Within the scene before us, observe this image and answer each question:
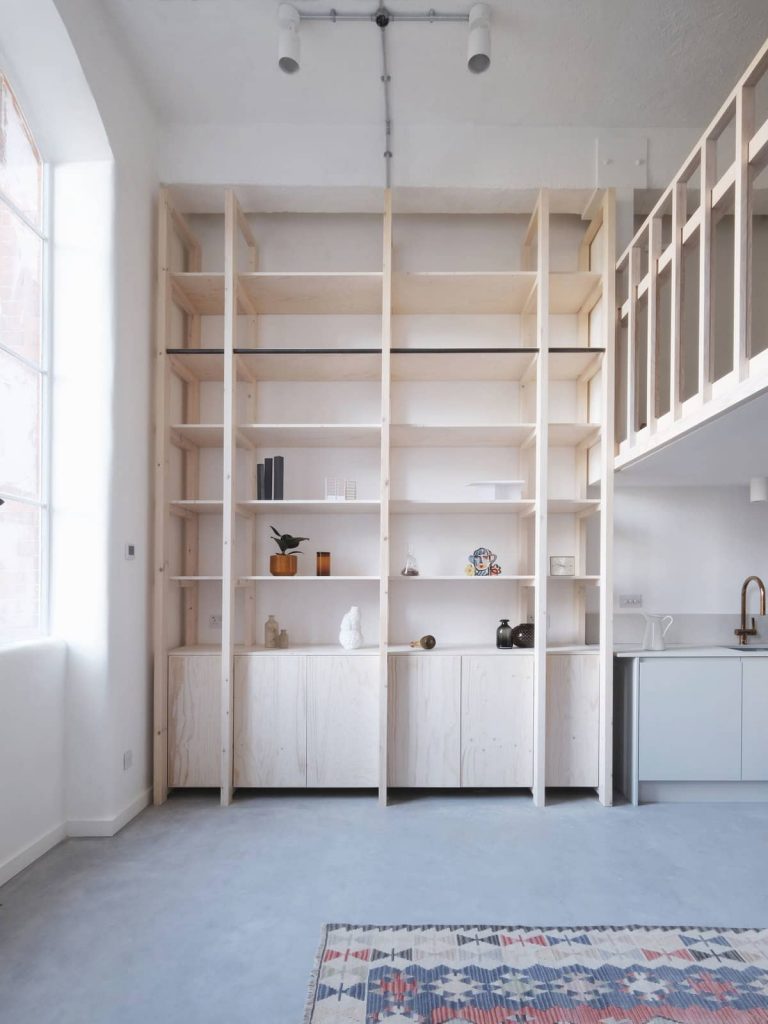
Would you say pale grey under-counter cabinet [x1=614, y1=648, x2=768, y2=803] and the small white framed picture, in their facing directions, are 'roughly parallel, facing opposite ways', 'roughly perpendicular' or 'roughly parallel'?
roughly parallel

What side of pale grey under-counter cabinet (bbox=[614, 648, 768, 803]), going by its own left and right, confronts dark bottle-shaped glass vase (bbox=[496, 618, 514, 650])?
right

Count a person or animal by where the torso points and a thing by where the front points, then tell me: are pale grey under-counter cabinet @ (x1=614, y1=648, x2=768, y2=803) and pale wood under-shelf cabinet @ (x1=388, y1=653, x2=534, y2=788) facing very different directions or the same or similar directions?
same or similar directions

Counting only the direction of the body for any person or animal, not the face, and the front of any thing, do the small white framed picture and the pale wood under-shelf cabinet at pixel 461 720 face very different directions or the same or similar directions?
same or similar directions

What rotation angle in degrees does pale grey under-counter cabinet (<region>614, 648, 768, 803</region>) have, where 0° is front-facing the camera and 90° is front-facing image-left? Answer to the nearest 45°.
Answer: approximately 0°

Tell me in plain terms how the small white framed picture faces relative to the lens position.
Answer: facing the viewer

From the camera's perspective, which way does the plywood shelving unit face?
toward the camera

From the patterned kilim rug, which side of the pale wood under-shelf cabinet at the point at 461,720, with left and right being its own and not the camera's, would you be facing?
front

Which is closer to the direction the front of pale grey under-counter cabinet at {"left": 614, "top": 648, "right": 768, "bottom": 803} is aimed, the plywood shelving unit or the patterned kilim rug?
the patterned kilim rug

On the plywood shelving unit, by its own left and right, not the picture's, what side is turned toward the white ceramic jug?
left
